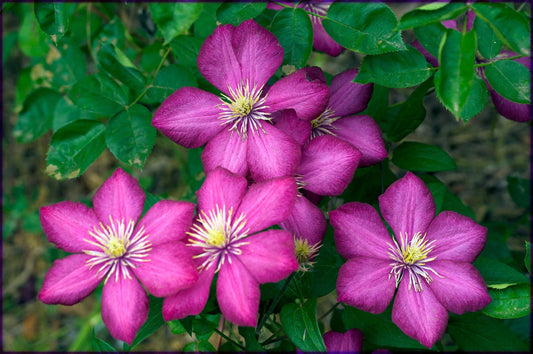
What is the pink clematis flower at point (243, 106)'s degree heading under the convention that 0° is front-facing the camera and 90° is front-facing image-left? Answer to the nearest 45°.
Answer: approximately 0°
